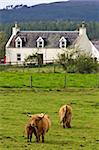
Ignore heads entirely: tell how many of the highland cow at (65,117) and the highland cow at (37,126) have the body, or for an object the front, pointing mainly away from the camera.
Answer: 1

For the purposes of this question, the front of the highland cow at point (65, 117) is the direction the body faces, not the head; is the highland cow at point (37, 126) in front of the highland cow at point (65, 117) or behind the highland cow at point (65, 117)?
behind

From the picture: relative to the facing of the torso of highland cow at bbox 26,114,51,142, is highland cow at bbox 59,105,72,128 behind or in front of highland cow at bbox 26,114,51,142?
behind

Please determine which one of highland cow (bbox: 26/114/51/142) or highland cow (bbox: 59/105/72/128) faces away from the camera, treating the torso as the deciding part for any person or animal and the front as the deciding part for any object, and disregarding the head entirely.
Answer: highland cow (bbox: 59/105/72/128)

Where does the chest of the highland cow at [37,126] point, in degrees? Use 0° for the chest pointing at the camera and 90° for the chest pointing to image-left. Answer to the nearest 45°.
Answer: approximately 45°

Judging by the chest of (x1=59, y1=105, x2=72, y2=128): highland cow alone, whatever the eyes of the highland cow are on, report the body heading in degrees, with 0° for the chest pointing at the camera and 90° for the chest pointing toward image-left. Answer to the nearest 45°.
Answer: approximately 180°
